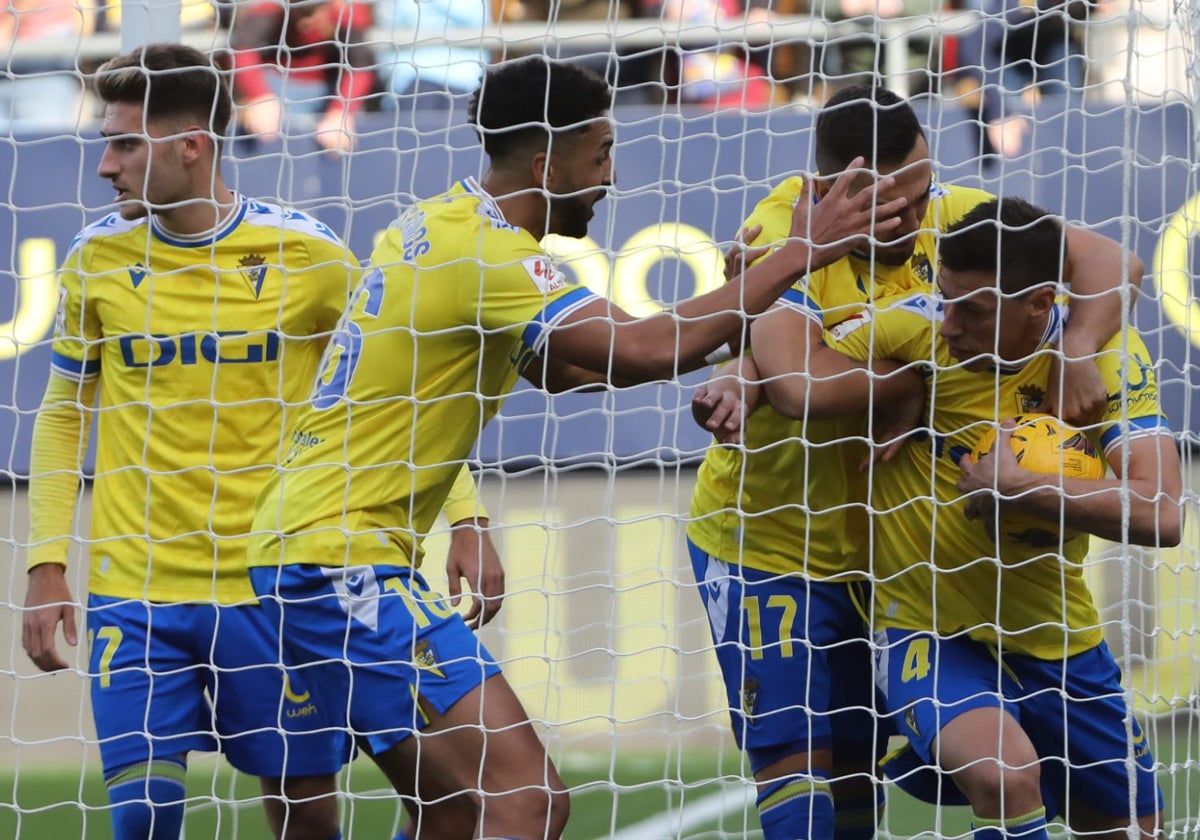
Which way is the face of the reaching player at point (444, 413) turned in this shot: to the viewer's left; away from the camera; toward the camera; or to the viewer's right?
to the viewer's right

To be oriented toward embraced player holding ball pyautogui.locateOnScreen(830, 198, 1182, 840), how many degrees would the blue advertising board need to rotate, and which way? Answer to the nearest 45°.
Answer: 0° — it already faces them

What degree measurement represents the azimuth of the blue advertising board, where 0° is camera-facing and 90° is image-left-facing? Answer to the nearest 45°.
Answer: approximately 0°

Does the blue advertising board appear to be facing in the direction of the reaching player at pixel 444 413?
yes
